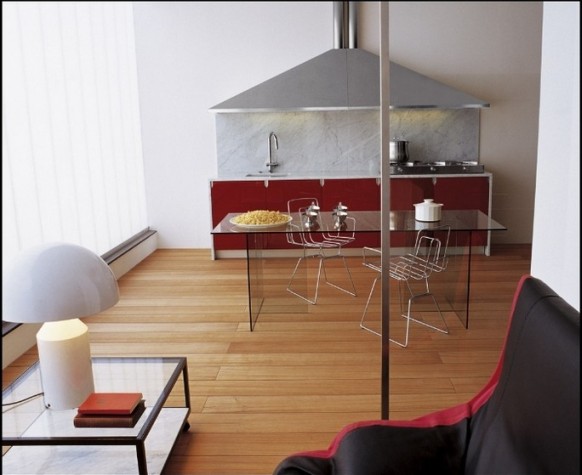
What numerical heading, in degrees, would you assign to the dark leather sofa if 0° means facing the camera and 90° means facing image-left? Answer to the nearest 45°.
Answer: approximately 135°

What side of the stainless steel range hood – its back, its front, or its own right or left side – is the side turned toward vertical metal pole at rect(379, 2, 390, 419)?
front

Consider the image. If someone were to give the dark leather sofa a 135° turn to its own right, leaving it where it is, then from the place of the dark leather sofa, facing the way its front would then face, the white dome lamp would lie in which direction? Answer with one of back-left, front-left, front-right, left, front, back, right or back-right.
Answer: back

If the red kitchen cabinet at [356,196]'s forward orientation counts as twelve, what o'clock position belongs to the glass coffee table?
The glass coffee table is roughly at 2 o'clock from the red kitchen cabinet.

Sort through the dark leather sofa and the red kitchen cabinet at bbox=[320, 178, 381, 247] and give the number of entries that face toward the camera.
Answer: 1

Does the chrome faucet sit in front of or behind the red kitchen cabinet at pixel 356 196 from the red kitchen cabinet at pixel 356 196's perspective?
behind

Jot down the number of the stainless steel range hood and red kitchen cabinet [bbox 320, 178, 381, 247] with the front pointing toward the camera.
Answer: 2

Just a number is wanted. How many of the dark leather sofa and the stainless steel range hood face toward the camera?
1

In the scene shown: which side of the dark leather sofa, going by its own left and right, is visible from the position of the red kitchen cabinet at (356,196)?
front

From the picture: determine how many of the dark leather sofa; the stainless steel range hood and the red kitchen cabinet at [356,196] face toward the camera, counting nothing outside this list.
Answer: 2
